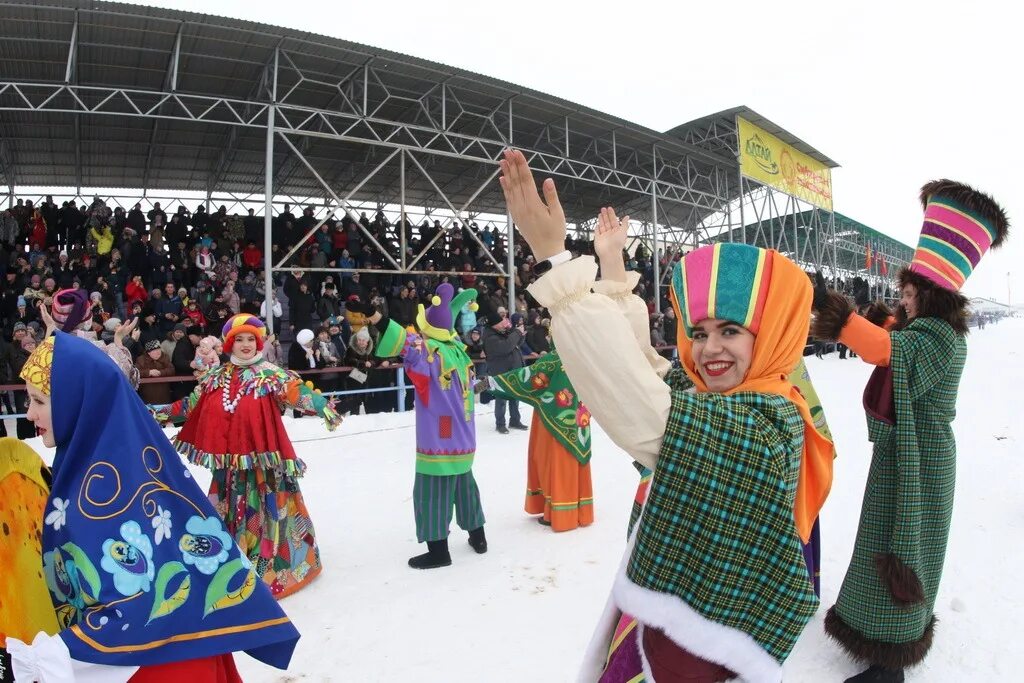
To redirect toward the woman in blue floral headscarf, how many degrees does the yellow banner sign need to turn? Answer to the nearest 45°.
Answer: approximately 45° to its right

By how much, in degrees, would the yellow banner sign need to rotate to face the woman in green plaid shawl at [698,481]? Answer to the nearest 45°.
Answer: approximately 45° to its right

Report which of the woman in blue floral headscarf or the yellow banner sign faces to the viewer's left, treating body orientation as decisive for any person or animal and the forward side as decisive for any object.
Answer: the woman in blue floral headscarf

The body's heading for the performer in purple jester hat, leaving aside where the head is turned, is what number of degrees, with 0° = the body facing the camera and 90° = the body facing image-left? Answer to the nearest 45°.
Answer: approximately 135°

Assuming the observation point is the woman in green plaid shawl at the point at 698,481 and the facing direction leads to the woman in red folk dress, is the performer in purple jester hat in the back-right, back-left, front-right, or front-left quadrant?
front-right

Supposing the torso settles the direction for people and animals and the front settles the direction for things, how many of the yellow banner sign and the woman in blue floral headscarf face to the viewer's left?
1

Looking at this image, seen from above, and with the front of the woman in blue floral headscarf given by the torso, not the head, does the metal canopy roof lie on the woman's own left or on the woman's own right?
on the woman's own right

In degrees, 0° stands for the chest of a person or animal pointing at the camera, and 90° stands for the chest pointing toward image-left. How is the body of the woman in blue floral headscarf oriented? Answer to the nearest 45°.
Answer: approximately 90°

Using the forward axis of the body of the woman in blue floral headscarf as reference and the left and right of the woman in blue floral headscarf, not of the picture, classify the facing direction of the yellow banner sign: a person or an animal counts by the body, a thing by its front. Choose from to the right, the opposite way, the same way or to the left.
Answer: to the left

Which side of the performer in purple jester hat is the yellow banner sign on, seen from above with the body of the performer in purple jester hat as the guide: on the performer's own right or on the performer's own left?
on the performer's own right

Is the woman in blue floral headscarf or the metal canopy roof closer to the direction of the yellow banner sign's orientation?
the woman in blue floral headscarf

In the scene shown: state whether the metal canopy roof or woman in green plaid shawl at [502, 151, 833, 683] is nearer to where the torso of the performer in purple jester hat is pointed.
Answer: the metal canopy roof

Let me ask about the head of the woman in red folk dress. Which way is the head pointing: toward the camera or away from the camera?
toward the camera
